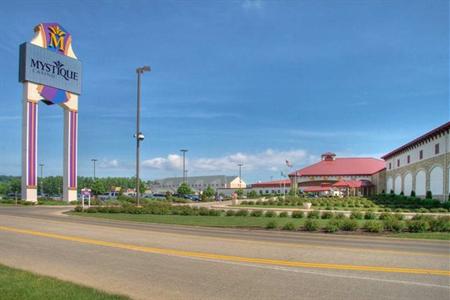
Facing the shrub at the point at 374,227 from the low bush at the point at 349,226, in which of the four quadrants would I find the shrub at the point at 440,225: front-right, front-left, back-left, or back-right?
front-left

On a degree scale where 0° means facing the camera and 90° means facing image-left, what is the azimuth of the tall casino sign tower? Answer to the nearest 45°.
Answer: approximately 315°

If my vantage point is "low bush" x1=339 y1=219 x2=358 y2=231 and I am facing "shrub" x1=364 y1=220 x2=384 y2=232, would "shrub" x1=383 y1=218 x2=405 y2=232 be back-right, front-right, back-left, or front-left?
front-left

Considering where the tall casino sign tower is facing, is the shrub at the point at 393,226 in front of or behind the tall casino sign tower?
in front

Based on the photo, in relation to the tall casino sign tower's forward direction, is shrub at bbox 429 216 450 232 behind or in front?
in front
